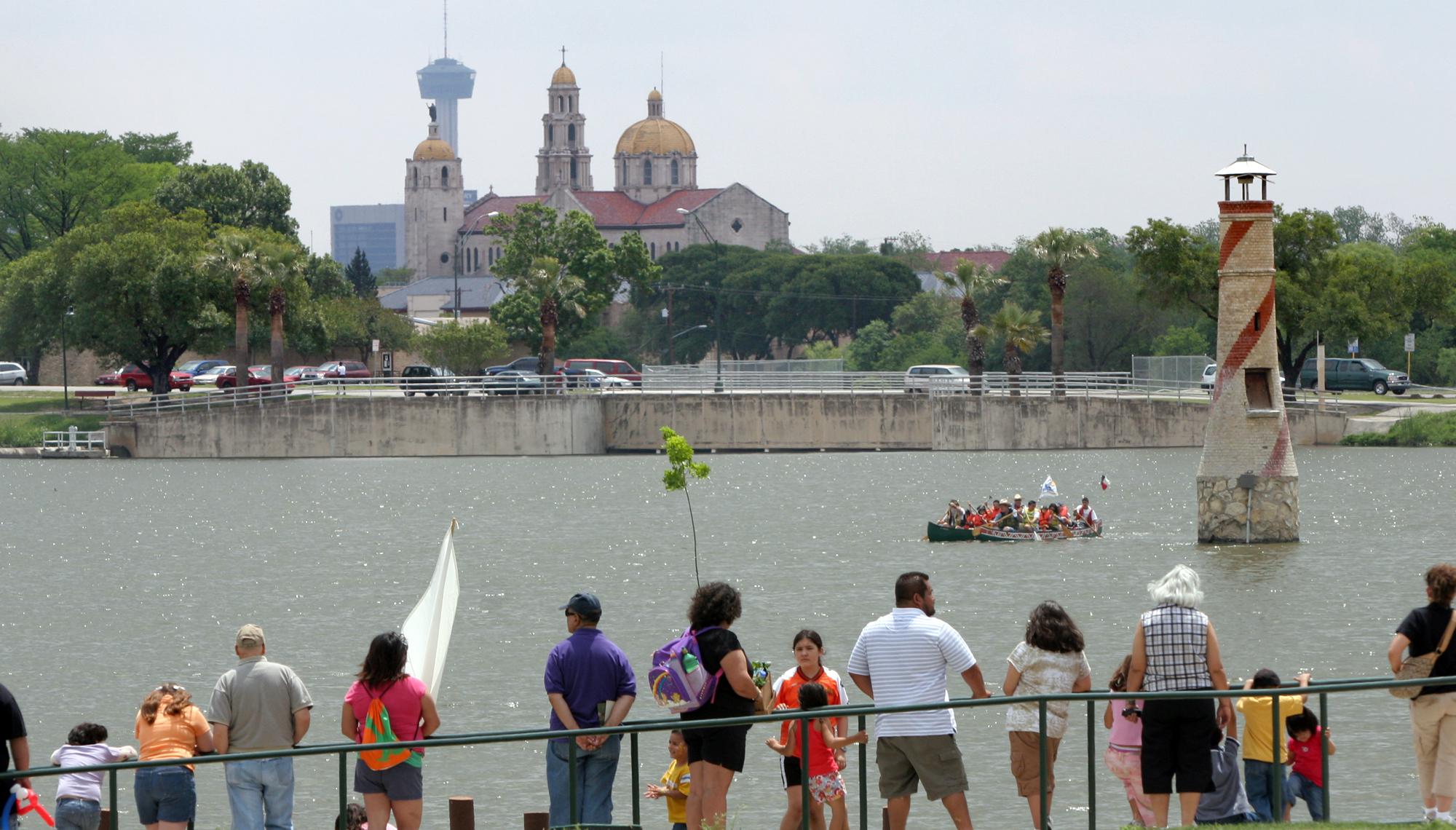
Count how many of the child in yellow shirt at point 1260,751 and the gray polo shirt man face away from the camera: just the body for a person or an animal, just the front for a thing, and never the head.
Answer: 2

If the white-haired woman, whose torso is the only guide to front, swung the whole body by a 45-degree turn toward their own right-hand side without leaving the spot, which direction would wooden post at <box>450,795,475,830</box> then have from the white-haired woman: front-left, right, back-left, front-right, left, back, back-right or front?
back-left

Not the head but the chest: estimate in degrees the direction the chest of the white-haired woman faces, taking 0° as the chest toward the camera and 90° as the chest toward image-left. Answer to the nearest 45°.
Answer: approximately 180°

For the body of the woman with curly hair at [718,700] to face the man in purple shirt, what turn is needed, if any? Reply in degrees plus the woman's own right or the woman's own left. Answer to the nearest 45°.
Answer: approximately 135° to the woman's own left

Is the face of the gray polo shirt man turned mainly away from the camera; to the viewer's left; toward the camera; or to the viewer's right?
away from the camera

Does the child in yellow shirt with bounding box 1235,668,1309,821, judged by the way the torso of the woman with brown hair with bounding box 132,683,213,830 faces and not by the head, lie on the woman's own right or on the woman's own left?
on the woman's own right

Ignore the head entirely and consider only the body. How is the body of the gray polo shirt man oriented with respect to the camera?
away from the camera

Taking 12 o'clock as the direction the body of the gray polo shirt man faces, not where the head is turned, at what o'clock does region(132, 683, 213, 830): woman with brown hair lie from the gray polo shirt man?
The woman with brown hair is roughly at 10 o'clock from the gray polo shirt man.

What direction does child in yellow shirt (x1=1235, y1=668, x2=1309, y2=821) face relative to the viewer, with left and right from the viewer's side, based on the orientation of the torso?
facing away from the viewer

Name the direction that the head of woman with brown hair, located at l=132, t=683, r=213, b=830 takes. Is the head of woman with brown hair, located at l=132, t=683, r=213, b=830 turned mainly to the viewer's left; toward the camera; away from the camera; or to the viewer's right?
away from the camera
